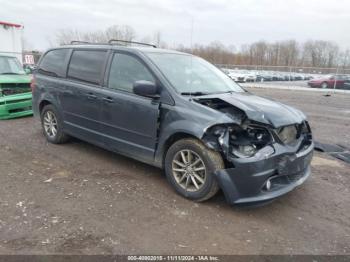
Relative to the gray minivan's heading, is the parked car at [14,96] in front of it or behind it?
behind

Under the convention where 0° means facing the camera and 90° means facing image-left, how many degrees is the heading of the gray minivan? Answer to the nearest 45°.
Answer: approximately 315°

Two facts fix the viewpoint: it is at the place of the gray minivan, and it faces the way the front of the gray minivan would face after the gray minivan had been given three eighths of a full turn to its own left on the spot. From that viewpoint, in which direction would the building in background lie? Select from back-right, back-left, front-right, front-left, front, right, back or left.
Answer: front-left

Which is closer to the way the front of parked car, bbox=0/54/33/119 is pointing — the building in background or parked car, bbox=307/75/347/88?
the parked car
